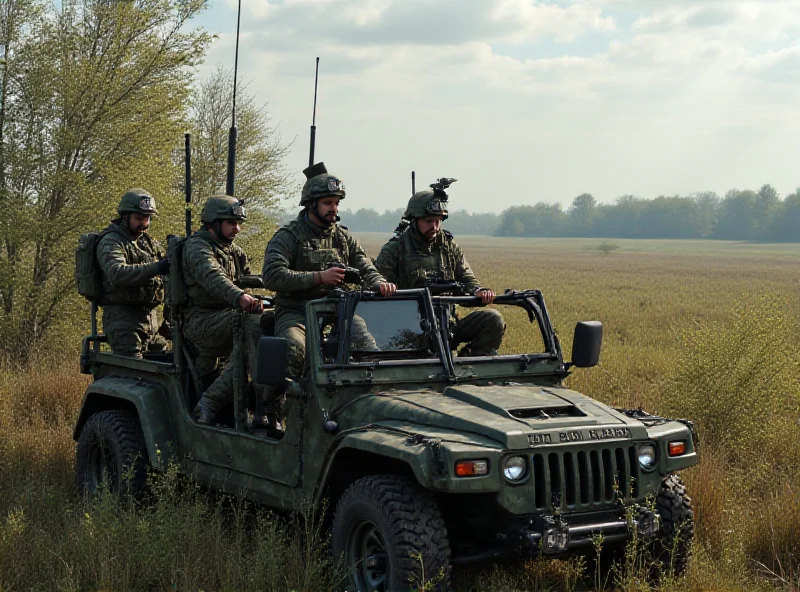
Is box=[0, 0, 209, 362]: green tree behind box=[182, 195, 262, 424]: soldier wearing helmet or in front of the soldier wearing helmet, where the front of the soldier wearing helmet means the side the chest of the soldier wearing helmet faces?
behind

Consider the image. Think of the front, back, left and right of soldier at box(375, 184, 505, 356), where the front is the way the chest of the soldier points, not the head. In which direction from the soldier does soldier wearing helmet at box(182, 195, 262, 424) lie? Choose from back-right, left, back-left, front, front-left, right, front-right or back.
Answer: right

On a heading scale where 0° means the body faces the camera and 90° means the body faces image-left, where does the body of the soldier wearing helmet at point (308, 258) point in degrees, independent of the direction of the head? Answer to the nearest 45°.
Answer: approximately 315°

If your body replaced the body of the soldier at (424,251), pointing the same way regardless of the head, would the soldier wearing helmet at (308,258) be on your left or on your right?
on your right

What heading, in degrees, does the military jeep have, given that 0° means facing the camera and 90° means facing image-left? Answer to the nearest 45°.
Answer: approximately 315°

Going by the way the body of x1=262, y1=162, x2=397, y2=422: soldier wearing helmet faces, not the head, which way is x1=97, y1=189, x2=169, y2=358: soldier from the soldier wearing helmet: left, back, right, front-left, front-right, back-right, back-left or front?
back

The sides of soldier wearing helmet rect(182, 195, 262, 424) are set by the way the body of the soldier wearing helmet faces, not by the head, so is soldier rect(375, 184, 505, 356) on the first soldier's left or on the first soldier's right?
on the first soldier's left

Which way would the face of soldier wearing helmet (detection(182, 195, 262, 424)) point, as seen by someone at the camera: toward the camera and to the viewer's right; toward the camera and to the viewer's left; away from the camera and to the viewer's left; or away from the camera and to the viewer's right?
toward the camera and to the viewer's right

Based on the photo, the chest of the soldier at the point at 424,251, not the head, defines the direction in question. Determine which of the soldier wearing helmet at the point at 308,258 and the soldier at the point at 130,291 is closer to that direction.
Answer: the soldier wearing helmet

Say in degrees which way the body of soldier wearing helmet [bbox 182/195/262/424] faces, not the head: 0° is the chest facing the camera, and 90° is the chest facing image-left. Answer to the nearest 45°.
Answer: approximately 315°

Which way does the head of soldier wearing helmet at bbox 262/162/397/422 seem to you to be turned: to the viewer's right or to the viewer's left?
to the viewer's right

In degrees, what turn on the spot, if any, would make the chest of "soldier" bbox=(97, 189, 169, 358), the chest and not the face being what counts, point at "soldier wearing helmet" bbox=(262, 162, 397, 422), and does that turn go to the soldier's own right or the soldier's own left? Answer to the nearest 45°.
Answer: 0° — they already face them
